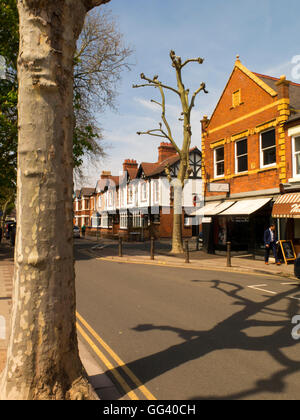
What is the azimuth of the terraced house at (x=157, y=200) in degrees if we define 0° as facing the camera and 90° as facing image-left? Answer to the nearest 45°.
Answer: approximately 45°

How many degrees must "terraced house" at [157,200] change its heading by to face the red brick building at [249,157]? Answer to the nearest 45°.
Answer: approximately 45° to its left

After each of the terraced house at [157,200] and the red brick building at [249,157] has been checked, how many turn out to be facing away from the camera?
0

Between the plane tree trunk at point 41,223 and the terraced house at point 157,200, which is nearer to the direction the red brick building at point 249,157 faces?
the plane tree trunk

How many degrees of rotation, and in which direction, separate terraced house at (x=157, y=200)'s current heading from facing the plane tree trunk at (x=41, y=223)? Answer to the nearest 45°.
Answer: approximately 45° to its left

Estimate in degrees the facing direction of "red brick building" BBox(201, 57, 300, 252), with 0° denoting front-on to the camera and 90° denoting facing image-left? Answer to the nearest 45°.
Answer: approximately 45°

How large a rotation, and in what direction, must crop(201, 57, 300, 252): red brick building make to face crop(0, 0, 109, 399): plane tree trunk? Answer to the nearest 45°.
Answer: approximately 45° to its left

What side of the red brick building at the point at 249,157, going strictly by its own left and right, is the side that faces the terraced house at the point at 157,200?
right
